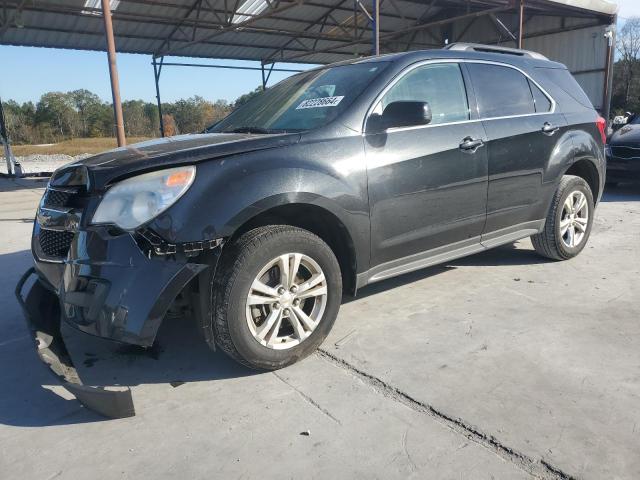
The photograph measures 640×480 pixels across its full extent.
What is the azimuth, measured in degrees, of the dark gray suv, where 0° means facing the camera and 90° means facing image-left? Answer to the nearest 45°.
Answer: approximately 45°
